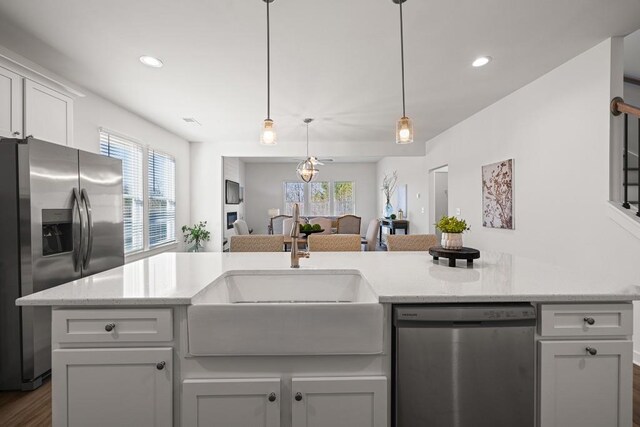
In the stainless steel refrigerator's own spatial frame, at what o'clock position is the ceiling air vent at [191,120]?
The ceiling air vent is roughly at 9 o'clock from the stainless steel refrigerator.

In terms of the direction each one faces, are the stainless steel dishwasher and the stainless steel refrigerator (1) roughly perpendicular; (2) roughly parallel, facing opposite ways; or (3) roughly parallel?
roughly perpendicular

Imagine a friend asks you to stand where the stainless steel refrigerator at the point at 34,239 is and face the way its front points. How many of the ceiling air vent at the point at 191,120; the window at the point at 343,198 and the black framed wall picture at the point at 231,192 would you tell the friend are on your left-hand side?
3

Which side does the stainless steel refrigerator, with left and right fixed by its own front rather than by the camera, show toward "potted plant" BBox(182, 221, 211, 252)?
left

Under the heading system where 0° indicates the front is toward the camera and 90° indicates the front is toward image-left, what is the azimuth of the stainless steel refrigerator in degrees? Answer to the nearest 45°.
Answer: approximately 315°

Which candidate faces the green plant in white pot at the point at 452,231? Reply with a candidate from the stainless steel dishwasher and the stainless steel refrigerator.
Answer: the stainless steel refrigerator
